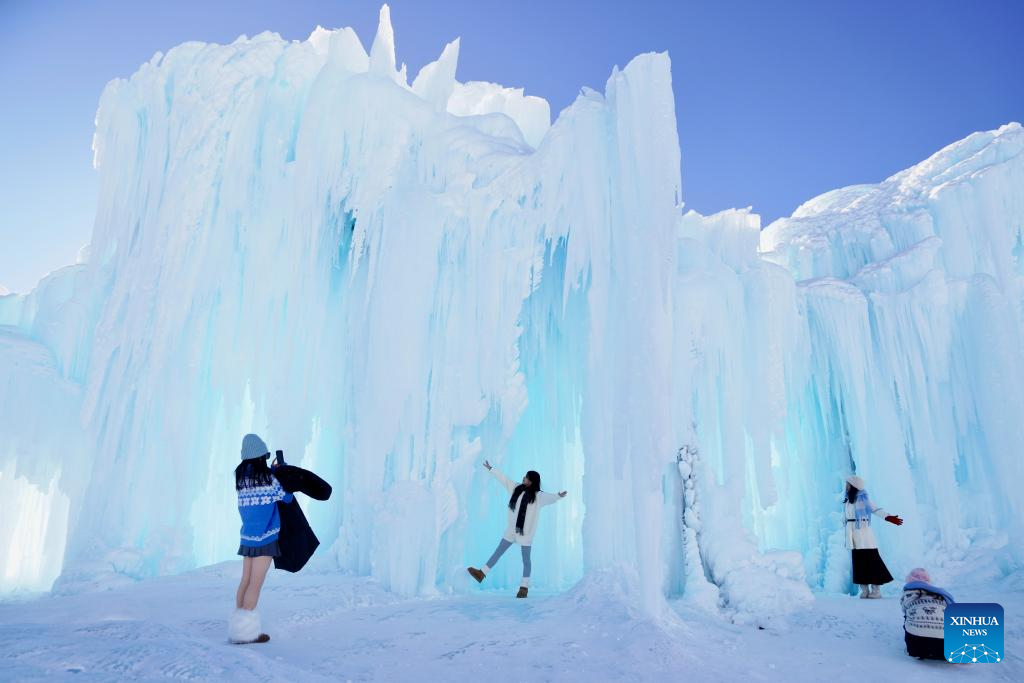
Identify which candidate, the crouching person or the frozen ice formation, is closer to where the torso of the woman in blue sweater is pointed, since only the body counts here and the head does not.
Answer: the frozen ice formation

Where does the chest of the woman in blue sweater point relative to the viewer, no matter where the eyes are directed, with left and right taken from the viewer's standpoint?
facing away from the viewer and to the right of the viewer

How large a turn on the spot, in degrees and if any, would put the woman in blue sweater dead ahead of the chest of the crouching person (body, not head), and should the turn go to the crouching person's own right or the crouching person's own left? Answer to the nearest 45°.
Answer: approximately 135° to the crouching person's own left

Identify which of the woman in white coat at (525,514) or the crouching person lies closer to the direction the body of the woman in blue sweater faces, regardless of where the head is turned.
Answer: the woman in white coat

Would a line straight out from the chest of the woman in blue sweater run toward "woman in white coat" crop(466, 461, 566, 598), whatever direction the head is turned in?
yes

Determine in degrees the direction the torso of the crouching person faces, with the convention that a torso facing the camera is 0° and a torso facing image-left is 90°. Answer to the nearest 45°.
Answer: approximately 180°

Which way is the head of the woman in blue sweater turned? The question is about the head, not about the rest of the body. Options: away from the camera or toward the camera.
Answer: away from the camera

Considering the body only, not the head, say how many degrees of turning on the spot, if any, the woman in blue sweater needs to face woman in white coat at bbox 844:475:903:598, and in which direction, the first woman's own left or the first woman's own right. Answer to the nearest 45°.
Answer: approximately 45° to the first woman's own right

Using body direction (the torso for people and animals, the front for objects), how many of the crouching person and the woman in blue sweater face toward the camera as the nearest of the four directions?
0

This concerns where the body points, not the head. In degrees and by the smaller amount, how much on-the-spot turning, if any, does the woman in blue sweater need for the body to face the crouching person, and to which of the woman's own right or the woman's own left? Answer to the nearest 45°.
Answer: approximately 45° to the woman's own right
